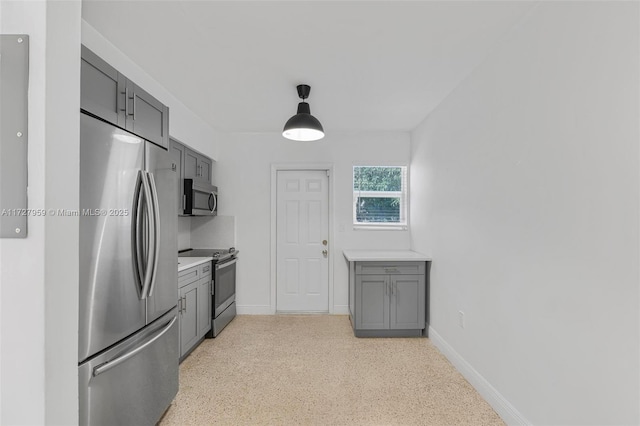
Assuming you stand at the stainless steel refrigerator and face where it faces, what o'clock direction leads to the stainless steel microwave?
The stainless steel microwave is roughly at 8 o'clock from the stainless steel refrigerator.

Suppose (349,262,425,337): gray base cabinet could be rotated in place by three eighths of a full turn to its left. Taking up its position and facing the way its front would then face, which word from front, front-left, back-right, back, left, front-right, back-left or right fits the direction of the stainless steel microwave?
back-left

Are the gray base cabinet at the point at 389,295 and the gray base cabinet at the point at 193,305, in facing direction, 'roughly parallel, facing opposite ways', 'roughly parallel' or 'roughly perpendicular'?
roughly perpendicular

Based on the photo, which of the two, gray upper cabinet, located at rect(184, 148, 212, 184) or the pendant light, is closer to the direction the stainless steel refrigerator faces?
the pendant light

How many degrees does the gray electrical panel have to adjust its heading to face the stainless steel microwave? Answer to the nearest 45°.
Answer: approximately 135° to its left

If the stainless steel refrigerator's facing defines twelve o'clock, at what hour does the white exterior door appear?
The white exterior door is roughly at 9 o'clock from the stainless steel refrigerator.

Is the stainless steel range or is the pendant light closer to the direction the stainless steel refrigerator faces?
the pendant light

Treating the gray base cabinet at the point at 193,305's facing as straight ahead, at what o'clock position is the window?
The window is roughly at 10 o'clock from the gray base cabinet.

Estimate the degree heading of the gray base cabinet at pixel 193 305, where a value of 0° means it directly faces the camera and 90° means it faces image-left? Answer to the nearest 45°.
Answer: approximately 315°

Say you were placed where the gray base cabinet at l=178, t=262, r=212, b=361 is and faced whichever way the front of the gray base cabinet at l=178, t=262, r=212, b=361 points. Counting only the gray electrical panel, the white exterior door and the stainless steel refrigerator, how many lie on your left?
1

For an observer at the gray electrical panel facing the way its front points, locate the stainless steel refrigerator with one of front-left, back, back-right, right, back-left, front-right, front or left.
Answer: back-left

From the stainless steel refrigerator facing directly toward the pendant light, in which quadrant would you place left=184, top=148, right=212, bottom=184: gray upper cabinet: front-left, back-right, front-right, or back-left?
front-left

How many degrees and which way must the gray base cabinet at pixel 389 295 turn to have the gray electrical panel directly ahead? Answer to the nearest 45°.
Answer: approximately 45° to its right

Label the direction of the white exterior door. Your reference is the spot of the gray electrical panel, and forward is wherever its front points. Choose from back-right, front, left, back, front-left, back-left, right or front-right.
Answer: back-left
